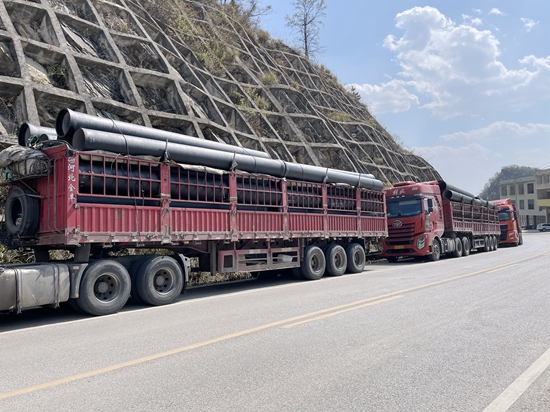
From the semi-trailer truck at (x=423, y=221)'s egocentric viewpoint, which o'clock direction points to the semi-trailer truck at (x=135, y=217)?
the semi-trailer truck at (x=135, y=217) is roughly at 11 o'clock from the semi-trailer truck at (x=423, y=221).

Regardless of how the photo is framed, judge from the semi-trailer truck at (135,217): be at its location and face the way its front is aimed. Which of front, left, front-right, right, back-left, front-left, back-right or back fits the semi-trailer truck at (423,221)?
back

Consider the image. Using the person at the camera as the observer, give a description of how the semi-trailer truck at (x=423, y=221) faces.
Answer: facing the viewer and to the left of the viewer

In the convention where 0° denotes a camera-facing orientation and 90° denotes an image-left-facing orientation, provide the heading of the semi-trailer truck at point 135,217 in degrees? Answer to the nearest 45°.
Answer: approximately 45°

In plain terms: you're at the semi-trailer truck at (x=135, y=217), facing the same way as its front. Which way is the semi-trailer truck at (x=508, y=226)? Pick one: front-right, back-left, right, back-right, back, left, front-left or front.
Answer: back

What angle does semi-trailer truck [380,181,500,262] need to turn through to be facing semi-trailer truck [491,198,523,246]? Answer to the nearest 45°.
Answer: approximately 135° to its right

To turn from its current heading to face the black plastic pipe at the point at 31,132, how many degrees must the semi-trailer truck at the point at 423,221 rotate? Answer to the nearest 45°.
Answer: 0° — it already faces it

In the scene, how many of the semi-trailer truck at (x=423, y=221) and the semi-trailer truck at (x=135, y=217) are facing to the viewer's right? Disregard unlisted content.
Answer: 0
